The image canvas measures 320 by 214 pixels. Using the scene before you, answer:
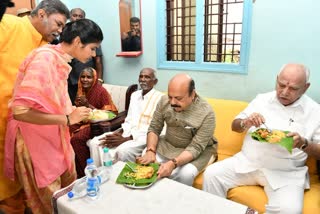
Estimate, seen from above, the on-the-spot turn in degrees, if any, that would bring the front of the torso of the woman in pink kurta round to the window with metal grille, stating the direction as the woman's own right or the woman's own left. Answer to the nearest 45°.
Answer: approximately 45° to the woman's own left

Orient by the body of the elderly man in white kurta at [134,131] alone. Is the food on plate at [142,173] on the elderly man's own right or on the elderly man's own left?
on the elderly man's own left

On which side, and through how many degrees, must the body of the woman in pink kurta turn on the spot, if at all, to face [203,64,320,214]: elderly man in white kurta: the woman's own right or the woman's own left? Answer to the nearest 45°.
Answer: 0° — they already face them

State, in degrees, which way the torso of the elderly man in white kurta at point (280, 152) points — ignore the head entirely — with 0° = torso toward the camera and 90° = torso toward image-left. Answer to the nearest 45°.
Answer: approximately 45°

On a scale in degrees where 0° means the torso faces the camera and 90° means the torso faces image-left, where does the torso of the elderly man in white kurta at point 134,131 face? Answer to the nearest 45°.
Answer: approximately 45°

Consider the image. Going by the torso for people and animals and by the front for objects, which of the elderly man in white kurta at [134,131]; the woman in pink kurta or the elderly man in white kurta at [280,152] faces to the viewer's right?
the woman in pink kurta

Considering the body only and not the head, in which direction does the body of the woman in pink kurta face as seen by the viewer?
to the viewer's right

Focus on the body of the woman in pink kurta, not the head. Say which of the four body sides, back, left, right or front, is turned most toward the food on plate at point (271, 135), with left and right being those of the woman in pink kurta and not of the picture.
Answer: front
